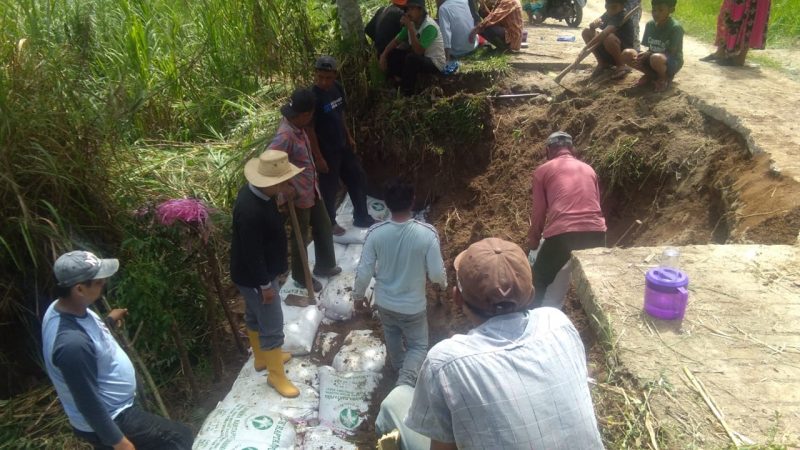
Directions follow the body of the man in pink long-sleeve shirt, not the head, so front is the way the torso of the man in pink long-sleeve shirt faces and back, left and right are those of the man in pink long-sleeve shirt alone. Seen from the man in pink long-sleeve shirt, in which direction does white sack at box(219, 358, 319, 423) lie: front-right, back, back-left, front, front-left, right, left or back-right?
left

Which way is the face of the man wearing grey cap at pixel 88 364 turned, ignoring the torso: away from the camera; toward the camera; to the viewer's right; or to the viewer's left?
to the viewer's right

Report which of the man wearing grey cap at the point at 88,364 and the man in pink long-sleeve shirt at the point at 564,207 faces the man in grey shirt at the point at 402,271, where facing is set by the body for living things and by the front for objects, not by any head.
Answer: the man wearing grey cap

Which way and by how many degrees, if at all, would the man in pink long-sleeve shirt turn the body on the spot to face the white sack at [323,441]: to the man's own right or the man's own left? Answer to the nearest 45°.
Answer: approximately 90° to the man's own left

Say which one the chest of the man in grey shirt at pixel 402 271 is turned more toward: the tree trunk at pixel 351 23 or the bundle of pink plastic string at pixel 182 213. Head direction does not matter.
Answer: the tree trunk

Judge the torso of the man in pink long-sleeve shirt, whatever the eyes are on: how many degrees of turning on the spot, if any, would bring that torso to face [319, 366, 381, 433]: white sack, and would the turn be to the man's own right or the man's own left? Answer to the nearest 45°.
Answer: approximately 90° to the man's own left

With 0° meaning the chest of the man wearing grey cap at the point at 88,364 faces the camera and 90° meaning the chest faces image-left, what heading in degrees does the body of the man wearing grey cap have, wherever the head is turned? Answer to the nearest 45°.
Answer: approximately 270°

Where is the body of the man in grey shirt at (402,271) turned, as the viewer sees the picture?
away from the camera

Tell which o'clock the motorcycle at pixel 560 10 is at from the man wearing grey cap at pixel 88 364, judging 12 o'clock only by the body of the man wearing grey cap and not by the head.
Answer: The motorcycle is roughly at 11 o'clock from the man wearing grey cap.

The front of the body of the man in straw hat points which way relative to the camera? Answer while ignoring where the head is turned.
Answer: to the viewer's right

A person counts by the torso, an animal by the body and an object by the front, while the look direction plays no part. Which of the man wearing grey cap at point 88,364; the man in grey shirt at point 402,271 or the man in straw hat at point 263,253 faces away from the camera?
the man in grey shirt

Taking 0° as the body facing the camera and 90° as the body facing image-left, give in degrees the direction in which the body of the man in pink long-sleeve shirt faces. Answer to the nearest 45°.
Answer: approximately 135°

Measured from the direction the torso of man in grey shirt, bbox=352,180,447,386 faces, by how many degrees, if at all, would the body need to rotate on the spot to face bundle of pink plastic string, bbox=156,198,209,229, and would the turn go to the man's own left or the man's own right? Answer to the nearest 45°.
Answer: approximately 90° to the man's own left
